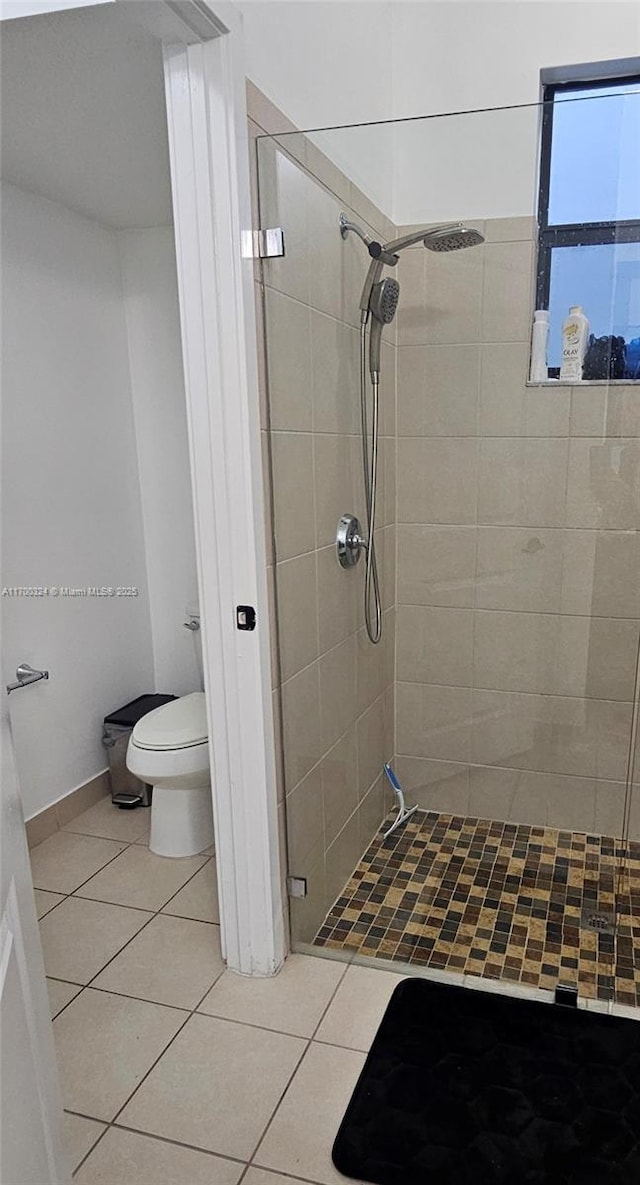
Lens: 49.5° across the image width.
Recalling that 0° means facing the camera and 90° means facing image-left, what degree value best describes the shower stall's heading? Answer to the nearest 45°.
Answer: approximately 0°

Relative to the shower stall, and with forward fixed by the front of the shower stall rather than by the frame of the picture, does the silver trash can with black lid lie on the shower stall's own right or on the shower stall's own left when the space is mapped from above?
on the shower stall's own right

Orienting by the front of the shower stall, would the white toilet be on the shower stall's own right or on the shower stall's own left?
on the shower stall's own right

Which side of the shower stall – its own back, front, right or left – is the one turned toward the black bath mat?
front

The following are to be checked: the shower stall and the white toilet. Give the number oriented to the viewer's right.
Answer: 0

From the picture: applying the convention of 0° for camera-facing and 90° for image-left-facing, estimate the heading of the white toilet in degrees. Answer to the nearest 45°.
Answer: approximately 45°

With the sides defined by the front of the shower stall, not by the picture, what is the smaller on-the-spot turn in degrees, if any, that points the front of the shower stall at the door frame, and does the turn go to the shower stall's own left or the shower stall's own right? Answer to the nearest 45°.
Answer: approximately 45° to the shower stall's own right

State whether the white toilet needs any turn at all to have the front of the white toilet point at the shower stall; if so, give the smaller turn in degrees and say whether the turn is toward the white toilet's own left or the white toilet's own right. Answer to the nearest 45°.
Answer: approximately 135° to the white toilet's own left
